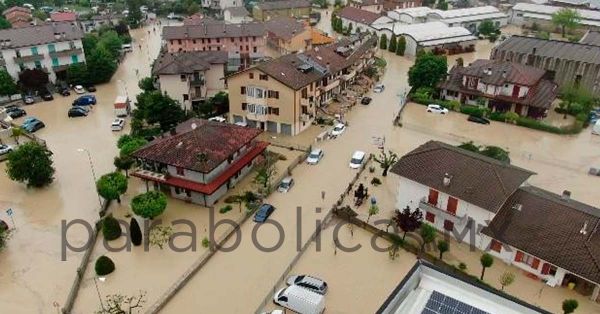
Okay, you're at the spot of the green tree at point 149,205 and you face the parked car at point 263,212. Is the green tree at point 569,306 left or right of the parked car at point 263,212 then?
right

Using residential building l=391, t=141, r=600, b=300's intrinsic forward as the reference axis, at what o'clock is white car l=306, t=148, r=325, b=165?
The white car is roughly at 2 o'clock from the residential building.

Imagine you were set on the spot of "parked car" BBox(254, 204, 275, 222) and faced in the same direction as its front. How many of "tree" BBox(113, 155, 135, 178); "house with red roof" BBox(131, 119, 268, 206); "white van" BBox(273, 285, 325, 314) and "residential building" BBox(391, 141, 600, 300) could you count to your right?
2

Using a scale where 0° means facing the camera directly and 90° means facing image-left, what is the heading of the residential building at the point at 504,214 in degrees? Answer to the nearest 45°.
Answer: approximately 45°

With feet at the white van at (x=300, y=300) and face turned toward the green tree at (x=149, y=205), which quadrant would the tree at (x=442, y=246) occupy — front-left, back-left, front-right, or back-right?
back-right
